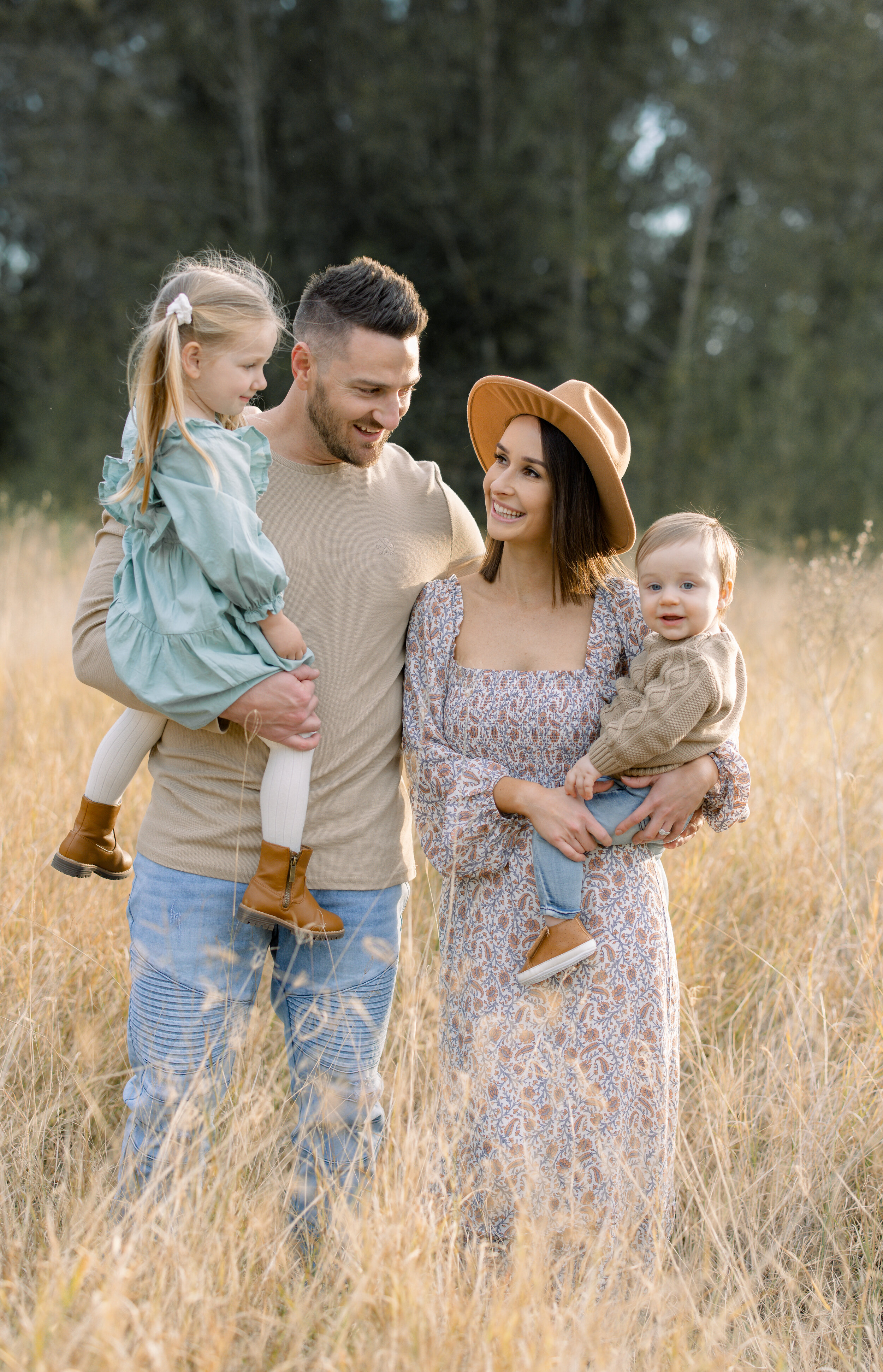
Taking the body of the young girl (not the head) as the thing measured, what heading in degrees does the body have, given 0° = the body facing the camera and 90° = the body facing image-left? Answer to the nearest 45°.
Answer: approximately 270°

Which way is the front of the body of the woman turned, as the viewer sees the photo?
toward the camera

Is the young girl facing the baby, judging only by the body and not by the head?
yes

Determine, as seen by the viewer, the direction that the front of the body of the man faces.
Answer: toward the camera

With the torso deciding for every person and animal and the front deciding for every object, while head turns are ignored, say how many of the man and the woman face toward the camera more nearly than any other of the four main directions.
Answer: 2

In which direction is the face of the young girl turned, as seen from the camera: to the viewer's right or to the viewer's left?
to the viewer's right
